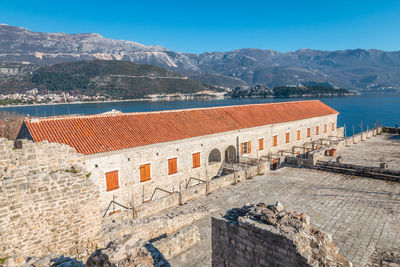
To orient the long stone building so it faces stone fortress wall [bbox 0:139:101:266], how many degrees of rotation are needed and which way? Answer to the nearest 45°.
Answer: approximately 45° to its right

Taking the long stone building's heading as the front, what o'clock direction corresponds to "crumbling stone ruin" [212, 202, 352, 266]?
The crumbling stone ruin is roughly at 1 o'clock from the long stone building.
